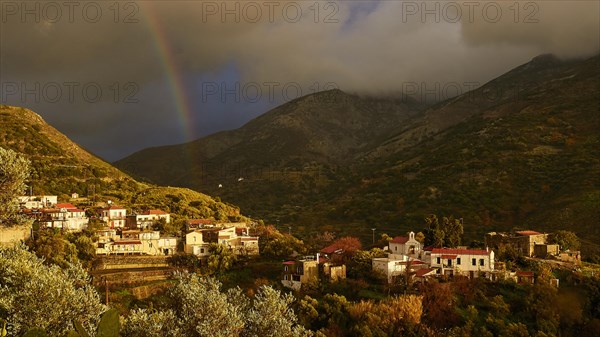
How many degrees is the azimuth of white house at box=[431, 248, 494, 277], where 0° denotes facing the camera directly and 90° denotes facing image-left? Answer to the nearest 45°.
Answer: approximately 0°

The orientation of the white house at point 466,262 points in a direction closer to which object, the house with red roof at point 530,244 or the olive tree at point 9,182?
the olive tree

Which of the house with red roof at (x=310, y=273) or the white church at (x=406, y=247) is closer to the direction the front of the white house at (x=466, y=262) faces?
the house with red roof

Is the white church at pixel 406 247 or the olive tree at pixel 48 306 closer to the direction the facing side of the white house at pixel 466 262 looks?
the olive tree

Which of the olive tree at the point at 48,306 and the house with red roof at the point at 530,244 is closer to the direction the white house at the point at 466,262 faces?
the olive tree

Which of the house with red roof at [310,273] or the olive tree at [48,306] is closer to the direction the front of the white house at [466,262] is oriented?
the olive tree

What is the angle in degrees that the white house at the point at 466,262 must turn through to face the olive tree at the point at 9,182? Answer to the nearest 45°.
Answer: approximately 45° to its right

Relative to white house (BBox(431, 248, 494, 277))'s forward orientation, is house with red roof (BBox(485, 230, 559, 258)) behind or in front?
behind

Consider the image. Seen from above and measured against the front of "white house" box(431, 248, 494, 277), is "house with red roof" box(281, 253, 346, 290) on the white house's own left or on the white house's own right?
on the white house's own right
